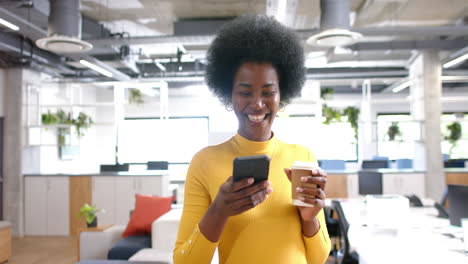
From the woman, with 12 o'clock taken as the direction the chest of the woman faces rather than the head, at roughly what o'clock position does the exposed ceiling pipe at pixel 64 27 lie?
The exposed ceiling pipe is roughly at 5 o'clock from the woman.

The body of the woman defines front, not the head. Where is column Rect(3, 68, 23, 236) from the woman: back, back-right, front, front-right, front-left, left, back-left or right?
back-right

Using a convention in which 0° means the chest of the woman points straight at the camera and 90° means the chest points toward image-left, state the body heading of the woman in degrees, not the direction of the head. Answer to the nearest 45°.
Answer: approximately 0°

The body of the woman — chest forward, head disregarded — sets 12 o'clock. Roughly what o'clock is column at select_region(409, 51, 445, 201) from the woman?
The column is roughly at 7 o'clock from the woman.

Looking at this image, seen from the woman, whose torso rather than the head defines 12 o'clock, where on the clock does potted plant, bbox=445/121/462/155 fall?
The potted plant is roughly at 7 o'clock from the woman.

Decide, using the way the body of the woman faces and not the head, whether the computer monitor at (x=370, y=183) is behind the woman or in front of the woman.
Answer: behind

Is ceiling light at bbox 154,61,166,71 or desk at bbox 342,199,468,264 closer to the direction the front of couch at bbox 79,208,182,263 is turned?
the desk

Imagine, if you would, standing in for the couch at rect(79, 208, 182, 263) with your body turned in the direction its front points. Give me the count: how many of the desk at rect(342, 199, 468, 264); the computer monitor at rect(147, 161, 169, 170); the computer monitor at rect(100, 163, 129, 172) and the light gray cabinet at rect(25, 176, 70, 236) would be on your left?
1

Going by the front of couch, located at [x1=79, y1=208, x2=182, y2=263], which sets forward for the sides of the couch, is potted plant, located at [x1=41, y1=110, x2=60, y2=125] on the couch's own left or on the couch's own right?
on the couch's own right
